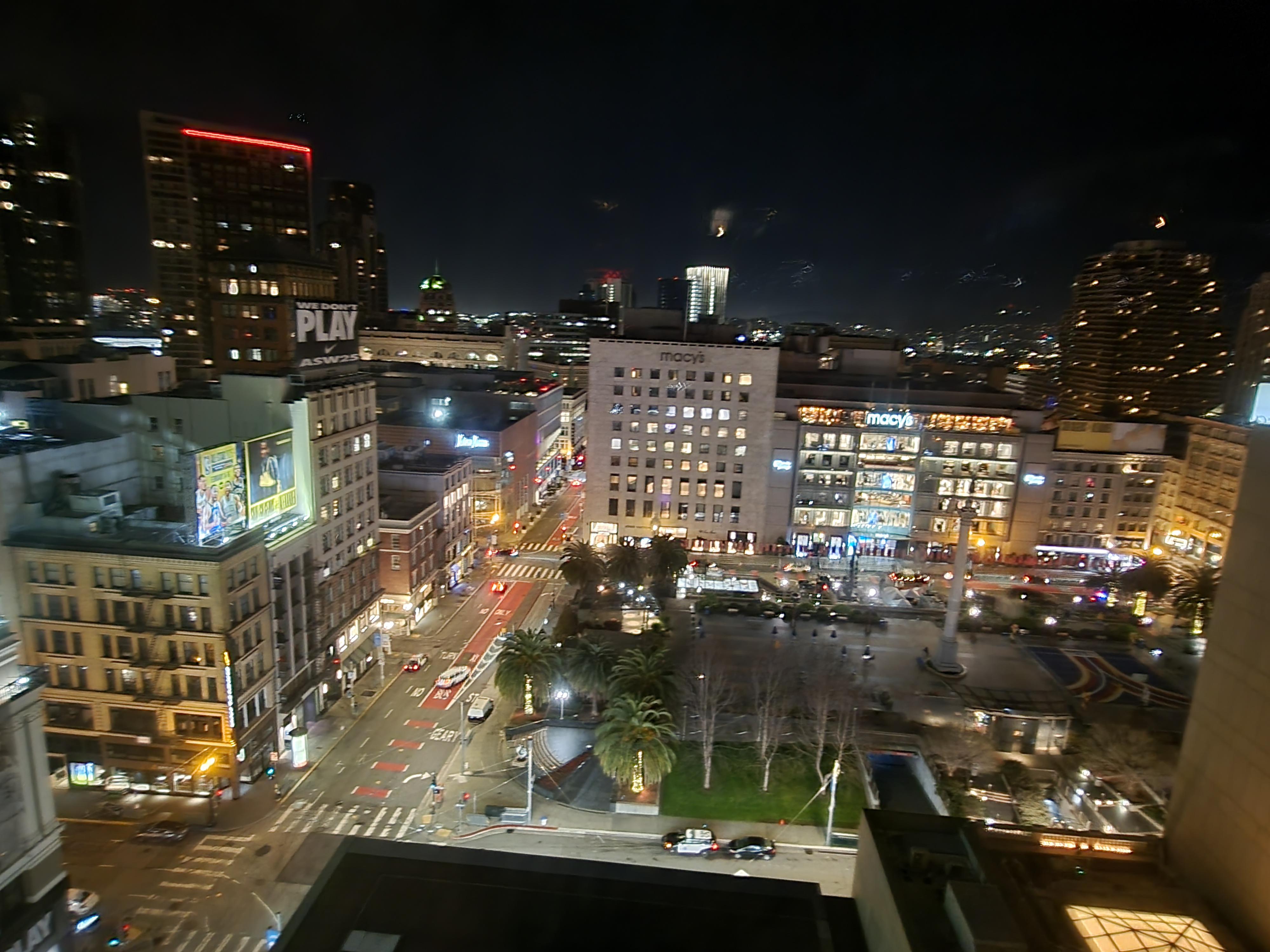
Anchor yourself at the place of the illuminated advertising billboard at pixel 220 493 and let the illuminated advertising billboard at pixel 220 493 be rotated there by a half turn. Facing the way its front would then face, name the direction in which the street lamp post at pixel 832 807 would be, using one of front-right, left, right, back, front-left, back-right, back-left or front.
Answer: back

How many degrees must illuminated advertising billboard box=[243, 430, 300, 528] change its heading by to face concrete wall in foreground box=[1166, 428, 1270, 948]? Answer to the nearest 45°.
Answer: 0° — it already faces it

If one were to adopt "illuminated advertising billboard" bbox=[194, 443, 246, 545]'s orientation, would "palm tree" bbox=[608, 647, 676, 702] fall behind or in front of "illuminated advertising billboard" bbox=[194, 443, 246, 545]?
in front

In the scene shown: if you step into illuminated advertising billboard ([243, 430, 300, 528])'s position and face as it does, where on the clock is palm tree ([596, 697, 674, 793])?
The palm tree is roughly at 12 o'clock from the illuminated advertising billboard.

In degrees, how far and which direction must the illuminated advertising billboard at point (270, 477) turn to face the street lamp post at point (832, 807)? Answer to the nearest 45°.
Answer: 0° — it already faces it

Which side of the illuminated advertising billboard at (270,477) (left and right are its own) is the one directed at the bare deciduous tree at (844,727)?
front

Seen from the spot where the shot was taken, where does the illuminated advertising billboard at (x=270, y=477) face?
facing the viewer and to the right of the viewer

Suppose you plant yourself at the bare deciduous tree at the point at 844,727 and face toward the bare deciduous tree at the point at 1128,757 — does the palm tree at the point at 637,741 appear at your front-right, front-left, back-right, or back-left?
back-right

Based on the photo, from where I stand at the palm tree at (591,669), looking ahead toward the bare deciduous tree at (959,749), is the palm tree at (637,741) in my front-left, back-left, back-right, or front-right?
front-right

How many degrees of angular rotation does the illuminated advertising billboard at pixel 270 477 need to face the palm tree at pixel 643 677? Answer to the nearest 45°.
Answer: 0° — it already faces it

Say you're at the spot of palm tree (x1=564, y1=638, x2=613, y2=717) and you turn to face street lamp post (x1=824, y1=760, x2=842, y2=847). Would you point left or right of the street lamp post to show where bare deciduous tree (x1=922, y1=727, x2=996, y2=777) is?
left

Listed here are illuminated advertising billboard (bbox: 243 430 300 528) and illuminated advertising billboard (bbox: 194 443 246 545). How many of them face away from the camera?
0

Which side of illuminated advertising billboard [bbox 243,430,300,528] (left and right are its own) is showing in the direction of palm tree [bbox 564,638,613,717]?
front

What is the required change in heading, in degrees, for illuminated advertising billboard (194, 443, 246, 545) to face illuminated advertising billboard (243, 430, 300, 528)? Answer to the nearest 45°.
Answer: approximately 90° to its left

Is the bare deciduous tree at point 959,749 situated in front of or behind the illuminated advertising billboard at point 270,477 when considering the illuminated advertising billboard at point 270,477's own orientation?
in front

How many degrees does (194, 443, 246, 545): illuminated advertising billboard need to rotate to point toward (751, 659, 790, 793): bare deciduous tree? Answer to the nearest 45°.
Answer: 0° — it already faces it

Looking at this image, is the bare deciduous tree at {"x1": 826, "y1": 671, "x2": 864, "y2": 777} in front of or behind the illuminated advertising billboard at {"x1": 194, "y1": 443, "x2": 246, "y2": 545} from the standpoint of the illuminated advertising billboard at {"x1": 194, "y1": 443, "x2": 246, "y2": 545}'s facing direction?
in front
